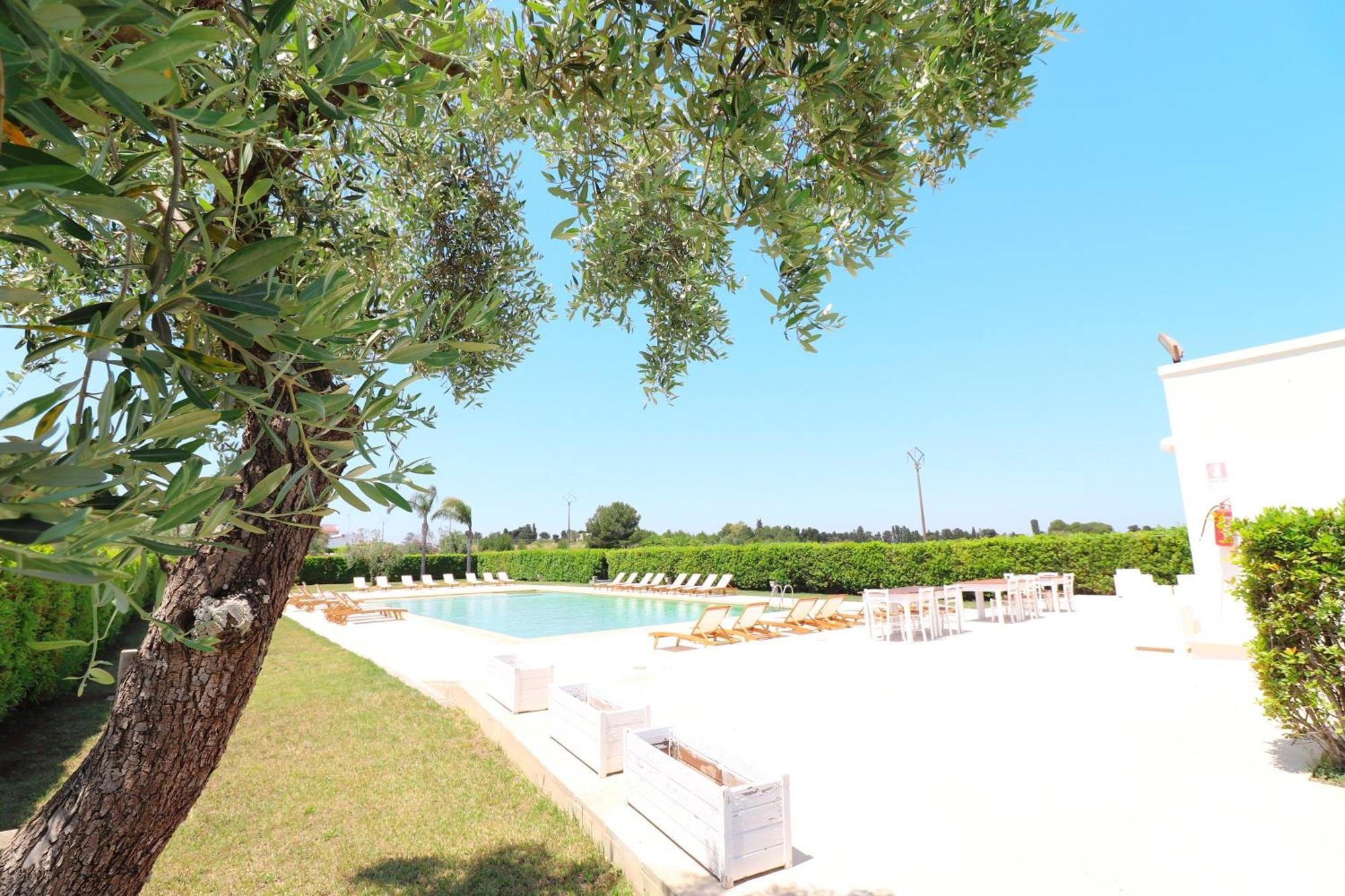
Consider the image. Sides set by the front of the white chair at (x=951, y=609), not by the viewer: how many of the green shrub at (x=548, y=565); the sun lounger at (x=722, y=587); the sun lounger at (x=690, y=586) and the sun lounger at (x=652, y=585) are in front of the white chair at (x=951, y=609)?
4

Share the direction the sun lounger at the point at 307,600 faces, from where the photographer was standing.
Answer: facing to the right of the viewer

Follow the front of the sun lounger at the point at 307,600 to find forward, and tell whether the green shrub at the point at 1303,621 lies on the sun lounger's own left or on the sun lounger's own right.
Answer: on the sun lounger's own right

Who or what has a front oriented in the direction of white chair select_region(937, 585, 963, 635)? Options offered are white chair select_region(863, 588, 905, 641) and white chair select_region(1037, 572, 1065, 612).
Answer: white chair select_region(863, 588, 905, 641)

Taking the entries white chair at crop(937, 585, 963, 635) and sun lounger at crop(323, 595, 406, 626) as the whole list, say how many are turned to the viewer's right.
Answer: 1

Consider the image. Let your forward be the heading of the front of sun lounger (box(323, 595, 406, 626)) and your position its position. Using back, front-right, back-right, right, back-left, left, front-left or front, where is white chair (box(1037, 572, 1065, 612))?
front-right

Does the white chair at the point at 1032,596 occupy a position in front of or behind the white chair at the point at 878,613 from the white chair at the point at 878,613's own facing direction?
in front

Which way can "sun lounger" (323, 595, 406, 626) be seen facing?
to the viewer's right

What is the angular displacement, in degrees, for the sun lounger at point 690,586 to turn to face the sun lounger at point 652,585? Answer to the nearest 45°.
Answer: approximately 90° to its right

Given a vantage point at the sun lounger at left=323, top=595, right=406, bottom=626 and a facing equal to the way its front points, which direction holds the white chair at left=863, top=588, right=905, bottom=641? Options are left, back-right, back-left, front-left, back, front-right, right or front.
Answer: front-right

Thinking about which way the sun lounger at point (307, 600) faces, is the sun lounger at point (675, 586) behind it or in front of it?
in front

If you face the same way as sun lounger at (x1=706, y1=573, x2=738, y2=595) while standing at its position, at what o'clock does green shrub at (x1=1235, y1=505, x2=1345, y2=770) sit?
The green shrub is roughly at 10 o'clock from the sun lounger.

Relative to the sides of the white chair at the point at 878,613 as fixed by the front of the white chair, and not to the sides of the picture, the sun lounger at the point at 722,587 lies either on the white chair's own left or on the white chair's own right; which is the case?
on the white chair's own left

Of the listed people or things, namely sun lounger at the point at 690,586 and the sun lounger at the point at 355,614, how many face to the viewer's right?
1

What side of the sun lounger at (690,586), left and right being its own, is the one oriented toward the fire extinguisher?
left
